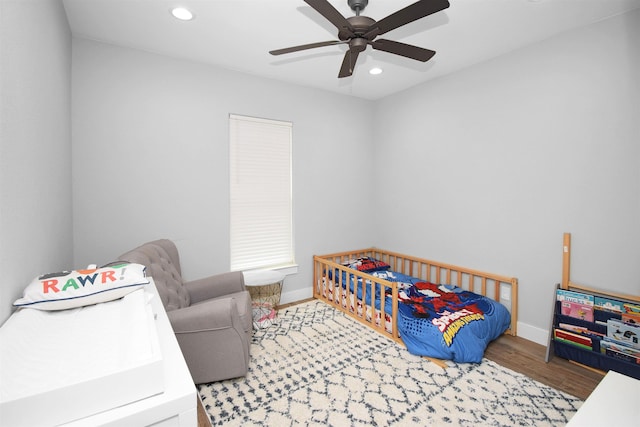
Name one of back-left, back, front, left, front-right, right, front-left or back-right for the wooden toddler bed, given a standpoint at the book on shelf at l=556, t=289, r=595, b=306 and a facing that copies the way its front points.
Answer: right

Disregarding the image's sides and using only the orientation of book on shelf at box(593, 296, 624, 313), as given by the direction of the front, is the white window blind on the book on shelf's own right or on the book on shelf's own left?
on the book on shelf's own right

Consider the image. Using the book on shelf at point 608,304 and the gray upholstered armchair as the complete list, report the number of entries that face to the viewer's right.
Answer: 1

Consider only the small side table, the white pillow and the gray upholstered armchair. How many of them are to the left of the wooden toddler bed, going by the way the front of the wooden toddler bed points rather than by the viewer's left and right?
0

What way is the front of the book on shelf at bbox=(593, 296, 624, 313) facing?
toward the camera

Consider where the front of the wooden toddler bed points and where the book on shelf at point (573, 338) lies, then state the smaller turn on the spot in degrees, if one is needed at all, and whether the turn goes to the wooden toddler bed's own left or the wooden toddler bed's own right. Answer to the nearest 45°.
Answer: approximately 45° to the wooden toddler bed's own left

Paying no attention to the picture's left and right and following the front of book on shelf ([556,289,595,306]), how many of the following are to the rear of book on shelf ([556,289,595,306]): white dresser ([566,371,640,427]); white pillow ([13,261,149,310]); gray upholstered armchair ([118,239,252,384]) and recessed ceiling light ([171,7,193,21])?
0

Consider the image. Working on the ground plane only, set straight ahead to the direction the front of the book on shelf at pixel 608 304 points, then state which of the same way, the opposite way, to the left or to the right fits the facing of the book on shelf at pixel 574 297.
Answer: the same way

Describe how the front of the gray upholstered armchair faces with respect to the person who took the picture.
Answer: facing to the right of the viewer
